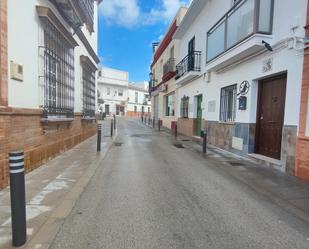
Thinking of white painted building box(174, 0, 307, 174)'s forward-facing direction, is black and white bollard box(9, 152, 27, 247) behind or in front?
in front

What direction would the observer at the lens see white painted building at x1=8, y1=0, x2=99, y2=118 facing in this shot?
facing the viewer and to the right of the viewer

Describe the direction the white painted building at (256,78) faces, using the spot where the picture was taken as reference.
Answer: facing the viewer and to the left of the viewer

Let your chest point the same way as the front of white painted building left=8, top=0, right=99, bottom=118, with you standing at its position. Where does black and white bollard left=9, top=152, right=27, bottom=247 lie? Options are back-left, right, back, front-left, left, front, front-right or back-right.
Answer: front-right

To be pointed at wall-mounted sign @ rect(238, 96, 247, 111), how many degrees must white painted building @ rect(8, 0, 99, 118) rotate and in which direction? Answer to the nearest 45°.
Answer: approximately 45° to its left
